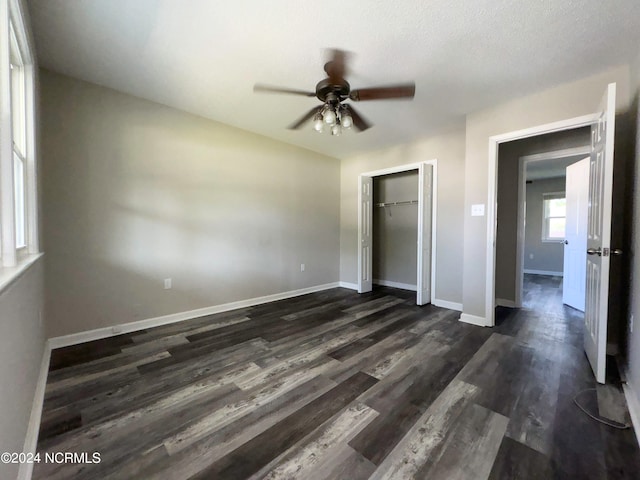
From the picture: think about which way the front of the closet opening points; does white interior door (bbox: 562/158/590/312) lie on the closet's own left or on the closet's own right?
on the closet's own left

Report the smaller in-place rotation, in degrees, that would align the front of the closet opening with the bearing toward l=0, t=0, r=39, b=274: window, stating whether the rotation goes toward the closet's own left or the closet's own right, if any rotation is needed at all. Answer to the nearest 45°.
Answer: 0° — it already faces it

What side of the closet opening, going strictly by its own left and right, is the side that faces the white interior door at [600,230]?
left

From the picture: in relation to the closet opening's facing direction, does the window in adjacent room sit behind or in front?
behind

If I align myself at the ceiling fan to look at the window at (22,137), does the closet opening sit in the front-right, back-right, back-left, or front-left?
back-right

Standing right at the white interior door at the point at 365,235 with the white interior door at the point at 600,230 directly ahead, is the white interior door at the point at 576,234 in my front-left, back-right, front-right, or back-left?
front-left

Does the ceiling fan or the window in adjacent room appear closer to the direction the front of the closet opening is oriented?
the ceiling fan
